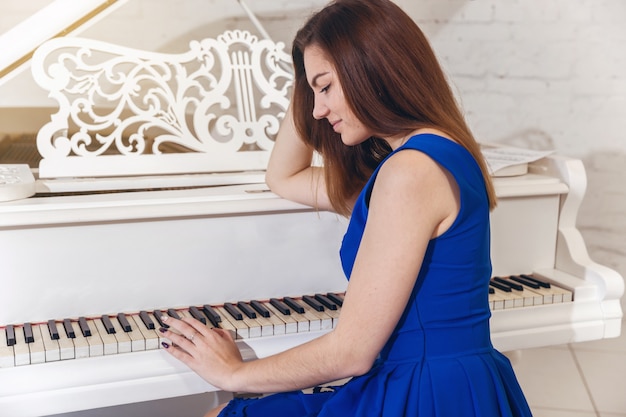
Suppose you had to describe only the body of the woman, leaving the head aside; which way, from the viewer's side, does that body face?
to the viewer's left

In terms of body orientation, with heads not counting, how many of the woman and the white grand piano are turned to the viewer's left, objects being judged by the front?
1

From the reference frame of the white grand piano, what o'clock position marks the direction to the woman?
The woman is roughly at 12 o'clock from the white grand piano.

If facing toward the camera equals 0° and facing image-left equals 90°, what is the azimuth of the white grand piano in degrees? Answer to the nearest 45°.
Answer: approximately 315°
